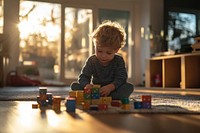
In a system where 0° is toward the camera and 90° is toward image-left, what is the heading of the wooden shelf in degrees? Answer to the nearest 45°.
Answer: approximately 45°

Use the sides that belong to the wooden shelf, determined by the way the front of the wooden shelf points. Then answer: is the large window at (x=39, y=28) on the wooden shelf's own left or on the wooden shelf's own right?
on the wooden shelf's own right

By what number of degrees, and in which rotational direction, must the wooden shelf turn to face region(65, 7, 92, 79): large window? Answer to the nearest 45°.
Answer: approximately 90° to its right
